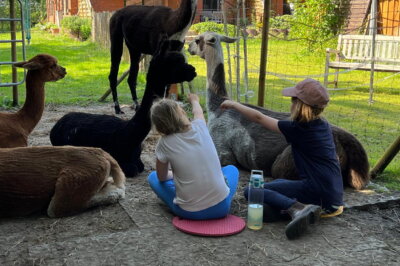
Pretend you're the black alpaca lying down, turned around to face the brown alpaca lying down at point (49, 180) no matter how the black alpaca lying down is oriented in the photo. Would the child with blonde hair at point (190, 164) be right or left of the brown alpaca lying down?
left

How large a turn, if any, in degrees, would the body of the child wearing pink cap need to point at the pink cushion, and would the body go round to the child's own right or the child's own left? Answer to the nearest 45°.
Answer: approximately 90° to the child's own left

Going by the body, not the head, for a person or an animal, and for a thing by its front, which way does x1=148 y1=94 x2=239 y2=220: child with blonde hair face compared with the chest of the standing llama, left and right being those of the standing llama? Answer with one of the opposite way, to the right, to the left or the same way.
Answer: to the left

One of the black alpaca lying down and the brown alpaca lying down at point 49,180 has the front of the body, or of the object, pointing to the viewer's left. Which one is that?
the brown alpaca lying down

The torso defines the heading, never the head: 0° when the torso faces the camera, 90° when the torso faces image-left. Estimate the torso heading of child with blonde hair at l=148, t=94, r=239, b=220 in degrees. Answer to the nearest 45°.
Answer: approximately 180°

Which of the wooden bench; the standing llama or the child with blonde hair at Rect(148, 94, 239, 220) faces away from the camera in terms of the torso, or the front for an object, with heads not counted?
the child with blonde hair

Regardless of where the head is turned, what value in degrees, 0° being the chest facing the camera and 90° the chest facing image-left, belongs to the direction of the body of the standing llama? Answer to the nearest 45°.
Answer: approximately 270°
